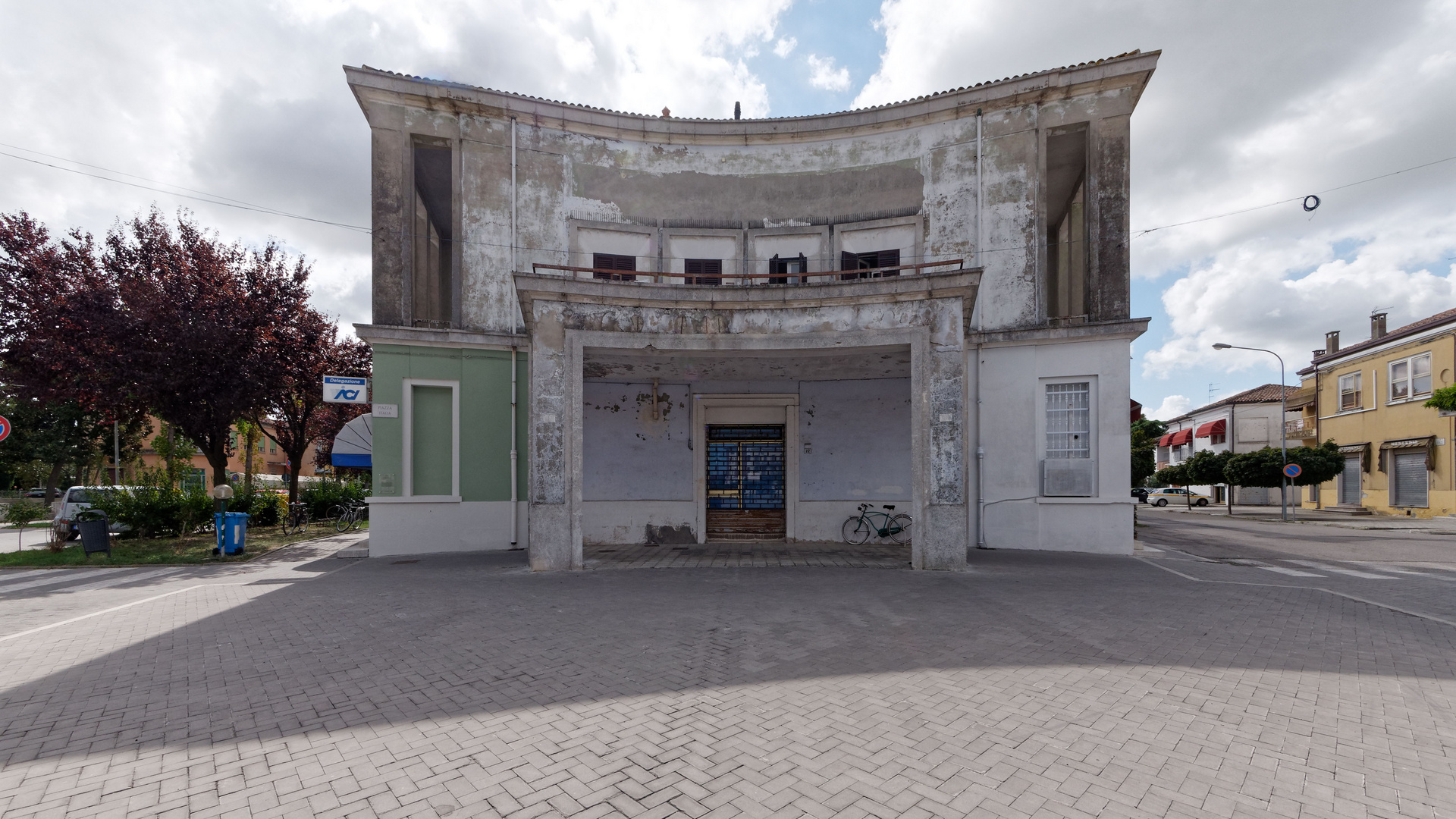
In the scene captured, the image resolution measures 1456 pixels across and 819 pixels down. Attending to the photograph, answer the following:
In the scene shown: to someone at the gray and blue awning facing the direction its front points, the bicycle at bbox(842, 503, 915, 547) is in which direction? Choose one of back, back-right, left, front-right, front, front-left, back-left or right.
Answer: back-left

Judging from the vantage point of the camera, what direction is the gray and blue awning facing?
facing to the left of the viewer

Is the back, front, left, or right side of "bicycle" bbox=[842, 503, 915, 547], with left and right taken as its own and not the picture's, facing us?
left

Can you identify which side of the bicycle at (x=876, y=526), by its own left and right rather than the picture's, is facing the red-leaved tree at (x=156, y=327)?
front

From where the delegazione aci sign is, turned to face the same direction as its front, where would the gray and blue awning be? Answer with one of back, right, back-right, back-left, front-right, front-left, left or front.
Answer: back

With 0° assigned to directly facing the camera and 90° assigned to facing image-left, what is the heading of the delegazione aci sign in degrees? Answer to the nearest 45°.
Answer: approximately 0°

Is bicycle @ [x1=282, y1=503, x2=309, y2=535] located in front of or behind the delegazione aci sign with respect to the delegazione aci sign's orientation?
behind

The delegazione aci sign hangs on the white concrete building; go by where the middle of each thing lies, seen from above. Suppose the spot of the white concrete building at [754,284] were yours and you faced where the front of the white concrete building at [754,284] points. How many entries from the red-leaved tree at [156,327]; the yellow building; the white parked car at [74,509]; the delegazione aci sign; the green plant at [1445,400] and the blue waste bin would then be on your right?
4

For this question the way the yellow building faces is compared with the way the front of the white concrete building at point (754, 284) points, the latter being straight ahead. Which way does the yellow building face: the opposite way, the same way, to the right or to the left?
to the right
